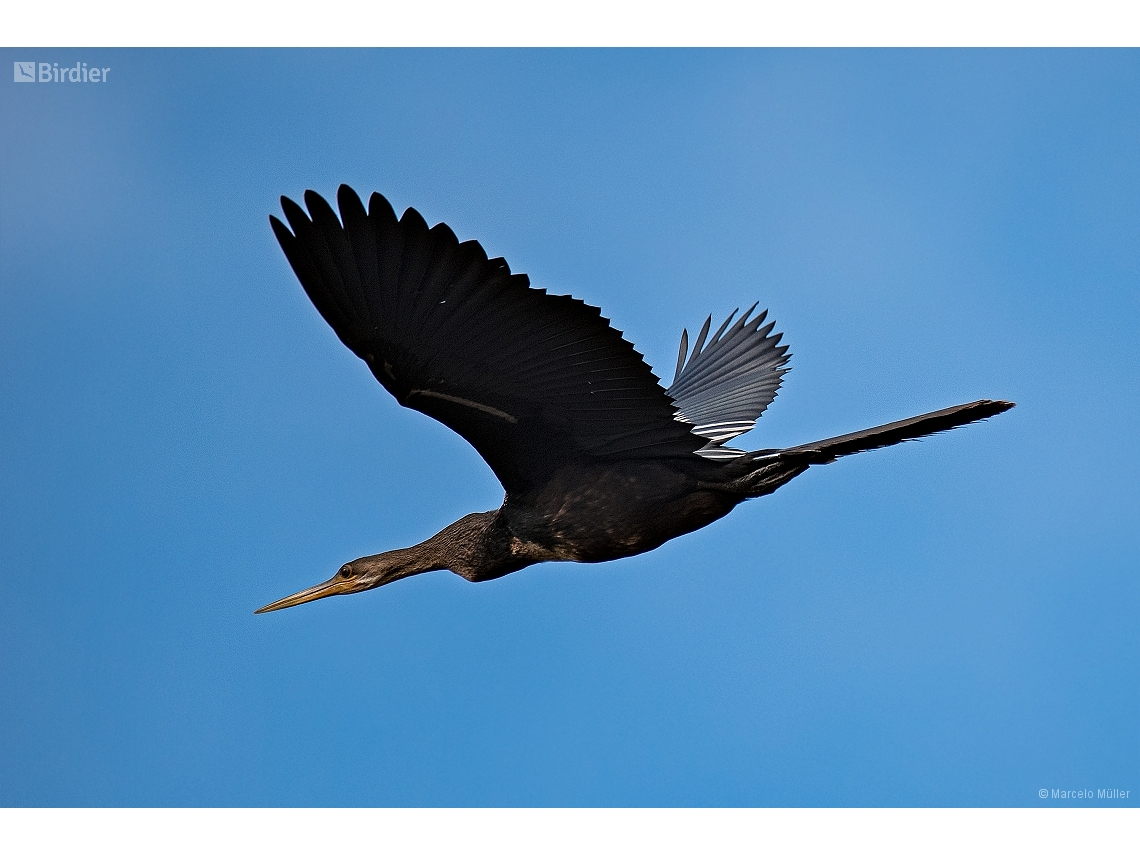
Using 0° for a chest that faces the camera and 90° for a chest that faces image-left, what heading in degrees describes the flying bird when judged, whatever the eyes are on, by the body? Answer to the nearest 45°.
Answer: approximately 90°
